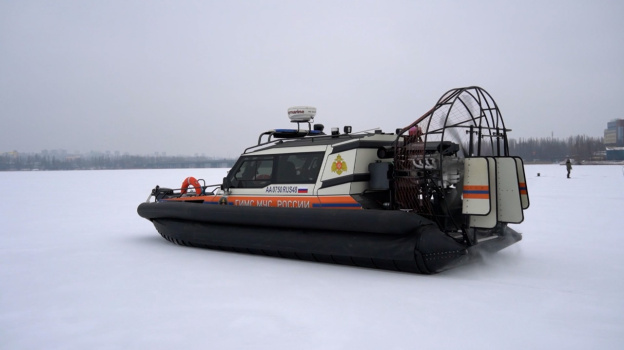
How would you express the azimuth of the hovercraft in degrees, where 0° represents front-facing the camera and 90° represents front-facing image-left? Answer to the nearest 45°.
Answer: approximately 135°
